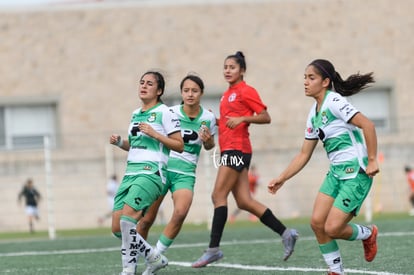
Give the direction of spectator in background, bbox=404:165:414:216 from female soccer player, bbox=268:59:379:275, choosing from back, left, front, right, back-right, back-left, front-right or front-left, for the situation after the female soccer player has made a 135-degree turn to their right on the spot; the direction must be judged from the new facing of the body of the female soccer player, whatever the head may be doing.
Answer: front

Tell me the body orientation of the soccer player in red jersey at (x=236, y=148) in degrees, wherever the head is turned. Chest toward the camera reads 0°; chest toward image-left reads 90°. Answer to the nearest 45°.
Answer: approximately 45°

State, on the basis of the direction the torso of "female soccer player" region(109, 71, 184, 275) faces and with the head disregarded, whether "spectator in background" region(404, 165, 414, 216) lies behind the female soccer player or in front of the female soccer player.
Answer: behind

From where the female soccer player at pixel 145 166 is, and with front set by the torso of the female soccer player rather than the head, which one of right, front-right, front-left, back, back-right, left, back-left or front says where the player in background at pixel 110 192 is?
back-right

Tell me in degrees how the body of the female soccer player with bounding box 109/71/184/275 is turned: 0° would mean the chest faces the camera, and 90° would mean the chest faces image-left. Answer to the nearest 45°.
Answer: approximately 45°

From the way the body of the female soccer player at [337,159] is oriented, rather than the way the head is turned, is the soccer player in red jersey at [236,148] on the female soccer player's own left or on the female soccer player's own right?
on the female soccer player's own right

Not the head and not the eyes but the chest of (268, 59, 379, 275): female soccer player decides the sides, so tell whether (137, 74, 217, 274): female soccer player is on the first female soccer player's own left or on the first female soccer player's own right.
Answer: on the first female soccer player's own right

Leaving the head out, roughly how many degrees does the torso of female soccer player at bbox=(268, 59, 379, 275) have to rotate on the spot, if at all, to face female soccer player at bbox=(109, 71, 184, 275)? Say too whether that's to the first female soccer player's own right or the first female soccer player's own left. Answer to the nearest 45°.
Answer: approximately 45° to the first female soccer player's own right
